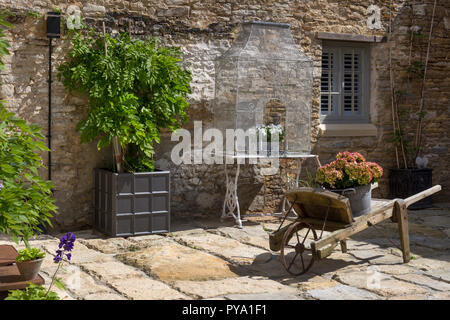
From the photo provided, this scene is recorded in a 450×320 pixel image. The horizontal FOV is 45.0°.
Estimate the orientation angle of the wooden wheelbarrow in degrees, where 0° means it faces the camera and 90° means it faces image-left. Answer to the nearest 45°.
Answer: approximately 45°

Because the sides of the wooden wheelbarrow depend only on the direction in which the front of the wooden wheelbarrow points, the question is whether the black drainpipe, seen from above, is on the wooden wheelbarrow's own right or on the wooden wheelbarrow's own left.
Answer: on the wooden wheelbarrow's own right

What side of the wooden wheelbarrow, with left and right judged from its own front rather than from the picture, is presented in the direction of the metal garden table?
right

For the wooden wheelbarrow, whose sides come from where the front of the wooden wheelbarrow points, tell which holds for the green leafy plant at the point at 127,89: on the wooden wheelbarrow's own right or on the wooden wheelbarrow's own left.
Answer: on the wooden wheelbarrow's own right

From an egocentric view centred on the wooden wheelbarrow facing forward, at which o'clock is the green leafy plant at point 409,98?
The green leafy plant is roughly at 5 o'clock from the wooden wheelbarrow.

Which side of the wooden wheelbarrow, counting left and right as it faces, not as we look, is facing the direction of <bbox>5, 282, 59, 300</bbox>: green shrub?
front

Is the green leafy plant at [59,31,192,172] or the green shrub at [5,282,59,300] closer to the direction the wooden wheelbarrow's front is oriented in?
the green shrub

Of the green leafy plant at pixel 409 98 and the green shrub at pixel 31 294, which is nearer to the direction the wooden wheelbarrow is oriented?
the green shrub

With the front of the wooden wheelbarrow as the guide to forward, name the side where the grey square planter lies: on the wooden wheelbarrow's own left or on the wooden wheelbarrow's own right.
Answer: on the wooden wheelbarrow's own right
